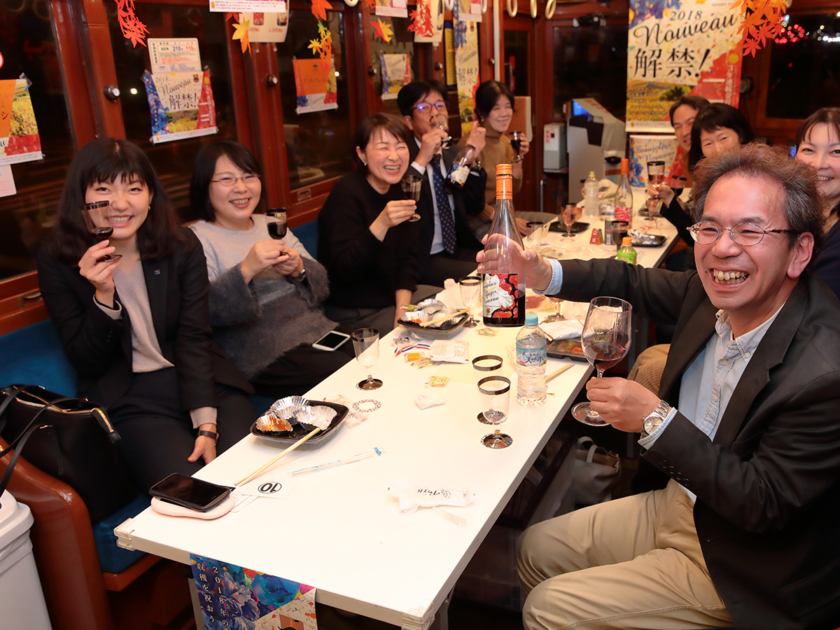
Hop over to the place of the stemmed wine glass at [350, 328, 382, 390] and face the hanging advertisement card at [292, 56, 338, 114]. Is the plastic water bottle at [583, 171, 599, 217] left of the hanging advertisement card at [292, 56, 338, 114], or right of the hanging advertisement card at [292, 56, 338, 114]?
right

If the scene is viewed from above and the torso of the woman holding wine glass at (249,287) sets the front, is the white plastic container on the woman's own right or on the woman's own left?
on the woman's own right

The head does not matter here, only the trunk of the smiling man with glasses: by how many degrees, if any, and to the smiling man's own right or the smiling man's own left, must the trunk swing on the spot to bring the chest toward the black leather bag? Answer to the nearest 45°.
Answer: approximately 45° to the smiling man's own right

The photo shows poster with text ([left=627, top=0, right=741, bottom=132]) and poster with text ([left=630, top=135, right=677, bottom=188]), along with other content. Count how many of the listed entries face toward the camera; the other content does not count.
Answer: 2

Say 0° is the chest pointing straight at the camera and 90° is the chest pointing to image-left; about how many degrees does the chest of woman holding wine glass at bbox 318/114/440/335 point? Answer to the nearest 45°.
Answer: approximately 315°

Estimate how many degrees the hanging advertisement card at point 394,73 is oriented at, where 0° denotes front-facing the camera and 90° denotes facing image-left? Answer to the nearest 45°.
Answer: approximately 315°

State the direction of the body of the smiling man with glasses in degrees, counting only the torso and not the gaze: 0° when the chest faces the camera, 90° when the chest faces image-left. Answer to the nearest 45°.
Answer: approximately 45°
